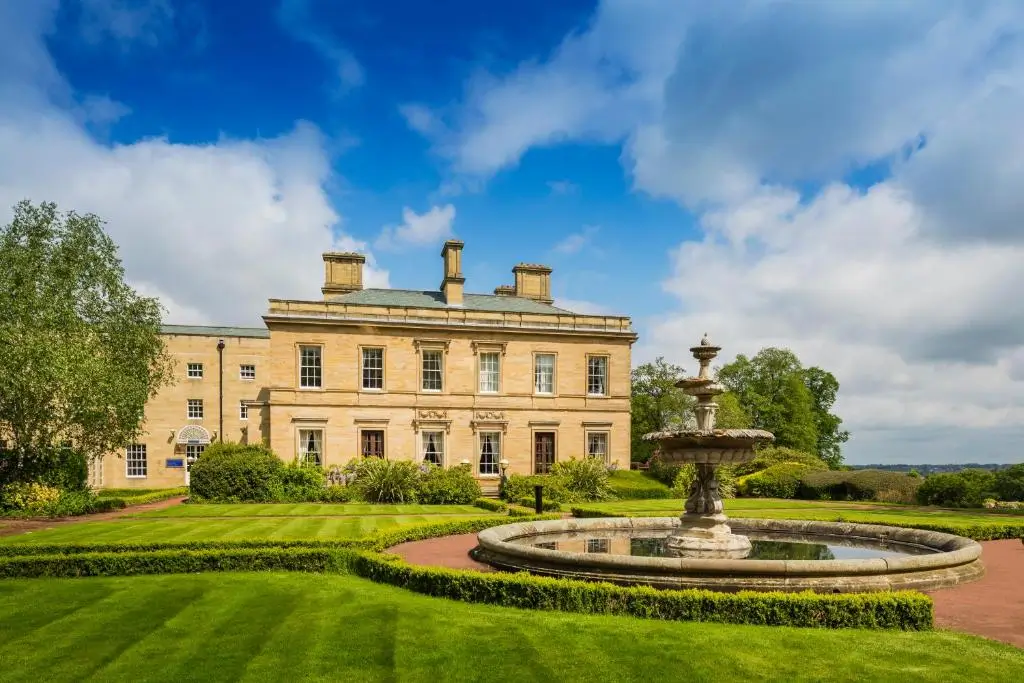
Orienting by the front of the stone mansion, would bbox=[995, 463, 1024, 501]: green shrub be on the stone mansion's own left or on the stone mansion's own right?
on the stone mansion's own left

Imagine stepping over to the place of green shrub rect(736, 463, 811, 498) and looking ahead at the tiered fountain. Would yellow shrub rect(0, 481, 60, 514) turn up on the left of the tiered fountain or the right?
right

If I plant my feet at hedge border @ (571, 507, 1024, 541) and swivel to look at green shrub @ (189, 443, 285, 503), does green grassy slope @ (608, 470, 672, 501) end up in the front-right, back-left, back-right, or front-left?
front-right

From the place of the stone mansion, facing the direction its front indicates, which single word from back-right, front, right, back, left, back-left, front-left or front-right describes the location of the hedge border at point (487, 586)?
front

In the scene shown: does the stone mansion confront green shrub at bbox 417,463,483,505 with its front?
yes

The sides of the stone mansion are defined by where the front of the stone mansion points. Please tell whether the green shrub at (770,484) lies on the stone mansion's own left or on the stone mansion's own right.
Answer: on the stone mansion's own left

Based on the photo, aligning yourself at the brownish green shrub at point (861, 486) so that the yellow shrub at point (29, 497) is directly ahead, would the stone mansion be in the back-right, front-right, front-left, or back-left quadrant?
front-right

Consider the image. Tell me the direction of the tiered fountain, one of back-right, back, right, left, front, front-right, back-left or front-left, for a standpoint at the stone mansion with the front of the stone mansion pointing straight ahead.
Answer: front

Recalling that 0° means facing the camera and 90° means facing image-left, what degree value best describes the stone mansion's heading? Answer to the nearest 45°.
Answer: approximately 0°

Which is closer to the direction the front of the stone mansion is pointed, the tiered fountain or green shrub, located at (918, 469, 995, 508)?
the tiered fountain

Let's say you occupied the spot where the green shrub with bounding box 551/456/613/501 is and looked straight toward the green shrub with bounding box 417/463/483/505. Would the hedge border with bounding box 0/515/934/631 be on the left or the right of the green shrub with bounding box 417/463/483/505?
left
